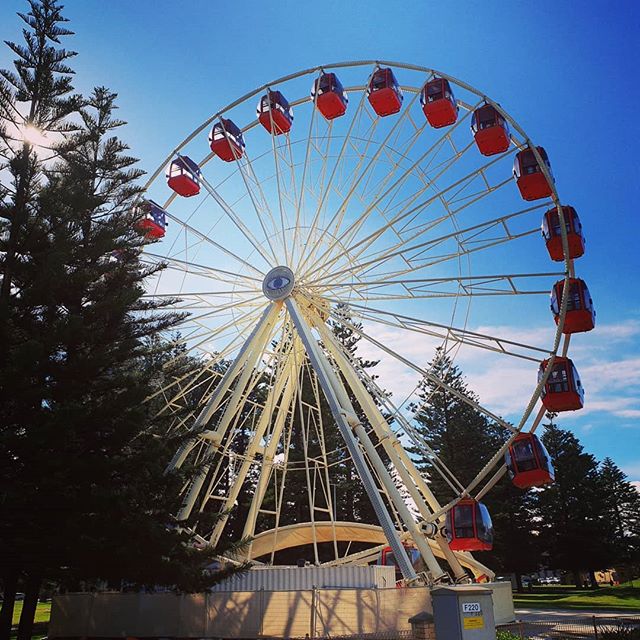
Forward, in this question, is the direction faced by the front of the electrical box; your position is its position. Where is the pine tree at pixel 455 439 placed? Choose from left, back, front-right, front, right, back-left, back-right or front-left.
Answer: back-left

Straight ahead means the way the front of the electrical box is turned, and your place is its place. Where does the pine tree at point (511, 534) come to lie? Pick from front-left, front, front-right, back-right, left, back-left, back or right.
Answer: back-left

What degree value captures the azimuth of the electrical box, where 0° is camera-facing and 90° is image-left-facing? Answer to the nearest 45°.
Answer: approximately 315°

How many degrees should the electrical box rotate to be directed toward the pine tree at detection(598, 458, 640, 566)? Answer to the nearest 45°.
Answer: approximately 135° to its left

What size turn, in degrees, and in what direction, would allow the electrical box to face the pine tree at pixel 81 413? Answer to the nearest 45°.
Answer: approximately 135° to its right

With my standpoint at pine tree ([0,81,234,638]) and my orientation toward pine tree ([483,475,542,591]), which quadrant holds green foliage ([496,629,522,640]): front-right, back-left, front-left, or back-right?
front-right

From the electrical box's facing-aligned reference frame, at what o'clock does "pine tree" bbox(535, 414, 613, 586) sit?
The pine tree is roughly at 8 o'clock from the electrical box.

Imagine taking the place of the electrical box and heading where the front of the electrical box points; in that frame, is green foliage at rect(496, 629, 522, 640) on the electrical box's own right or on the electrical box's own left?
on the electrical box's own left

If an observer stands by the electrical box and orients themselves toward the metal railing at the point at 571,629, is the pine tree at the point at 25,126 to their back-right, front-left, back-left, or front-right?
back-left

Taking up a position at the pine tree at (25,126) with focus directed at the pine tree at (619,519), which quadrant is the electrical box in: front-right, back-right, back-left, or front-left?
front-right
